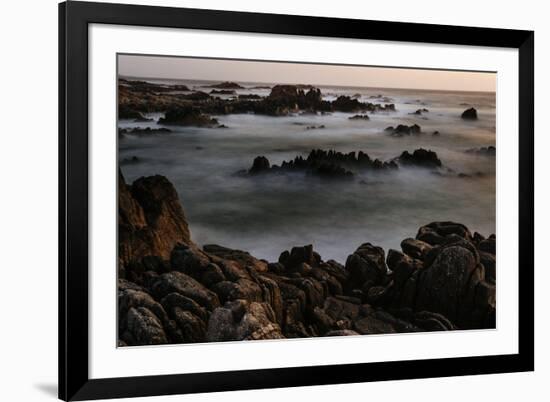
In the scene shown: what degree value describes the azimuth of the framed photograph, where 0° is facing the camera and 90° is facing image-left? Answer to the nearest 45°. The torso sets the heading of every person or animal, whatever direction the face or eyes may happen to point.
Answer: approximately 315°
